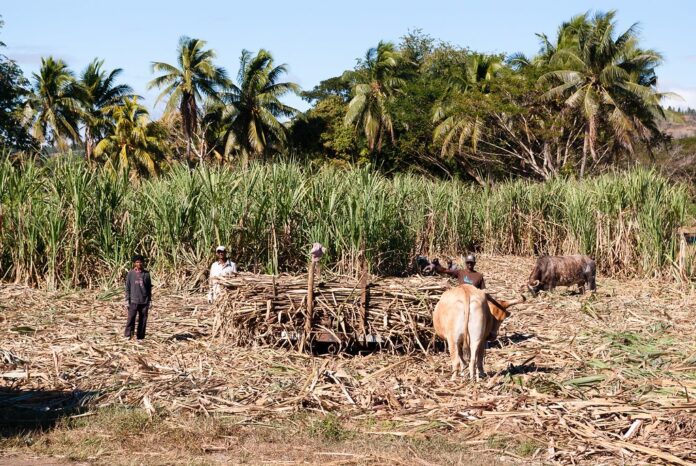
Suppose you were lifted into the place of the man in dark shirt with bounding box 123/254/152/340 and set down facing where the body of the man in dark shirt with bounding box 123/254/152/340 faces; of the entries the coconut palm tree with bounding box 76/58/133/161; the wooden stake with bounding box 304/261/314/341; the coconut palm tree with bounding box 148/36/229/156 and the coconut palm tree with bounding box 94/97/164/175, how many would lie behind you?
3

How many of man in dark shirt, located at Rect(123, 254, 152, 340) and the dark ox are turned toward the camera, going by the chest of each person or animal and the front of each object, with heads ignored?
1

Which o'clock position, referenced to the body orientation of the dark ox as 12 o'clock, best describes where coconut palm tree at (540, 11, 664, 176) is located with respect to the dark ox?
The coconut palm tree is roughly at 3 o'clock from the dark ox.

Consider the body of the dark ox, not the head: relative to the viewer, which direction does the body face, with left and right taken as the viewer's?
facing to the left of the viewer

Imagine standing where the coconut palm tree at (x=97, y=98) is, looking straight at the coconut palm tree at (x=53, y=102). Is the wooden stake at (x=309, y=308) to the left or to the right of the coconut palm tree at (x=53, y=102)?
left

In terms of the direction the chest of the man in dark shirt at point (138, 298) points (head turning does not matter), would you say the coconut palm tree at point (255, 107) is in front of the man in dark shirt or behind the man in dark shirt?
behind

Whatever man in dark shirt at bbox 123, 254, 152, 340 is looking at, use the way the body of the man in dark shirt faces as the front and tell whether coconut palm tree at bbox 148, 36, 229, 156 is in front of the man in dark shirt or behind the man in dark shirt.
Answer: behind

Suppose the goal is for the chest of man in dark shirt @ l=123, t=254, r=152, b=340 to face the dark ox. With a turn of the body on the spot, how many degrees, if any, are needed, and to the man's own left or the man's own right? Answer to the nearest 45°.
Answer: approximately 90° to the man's own left

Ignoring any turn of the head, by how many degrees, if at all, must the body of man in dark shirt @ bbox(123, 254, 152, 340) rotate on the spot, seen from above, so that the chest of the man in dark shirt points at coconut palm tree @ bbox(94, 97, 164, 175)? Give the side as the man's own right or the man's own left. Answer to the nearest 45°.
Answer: approximately 180°
